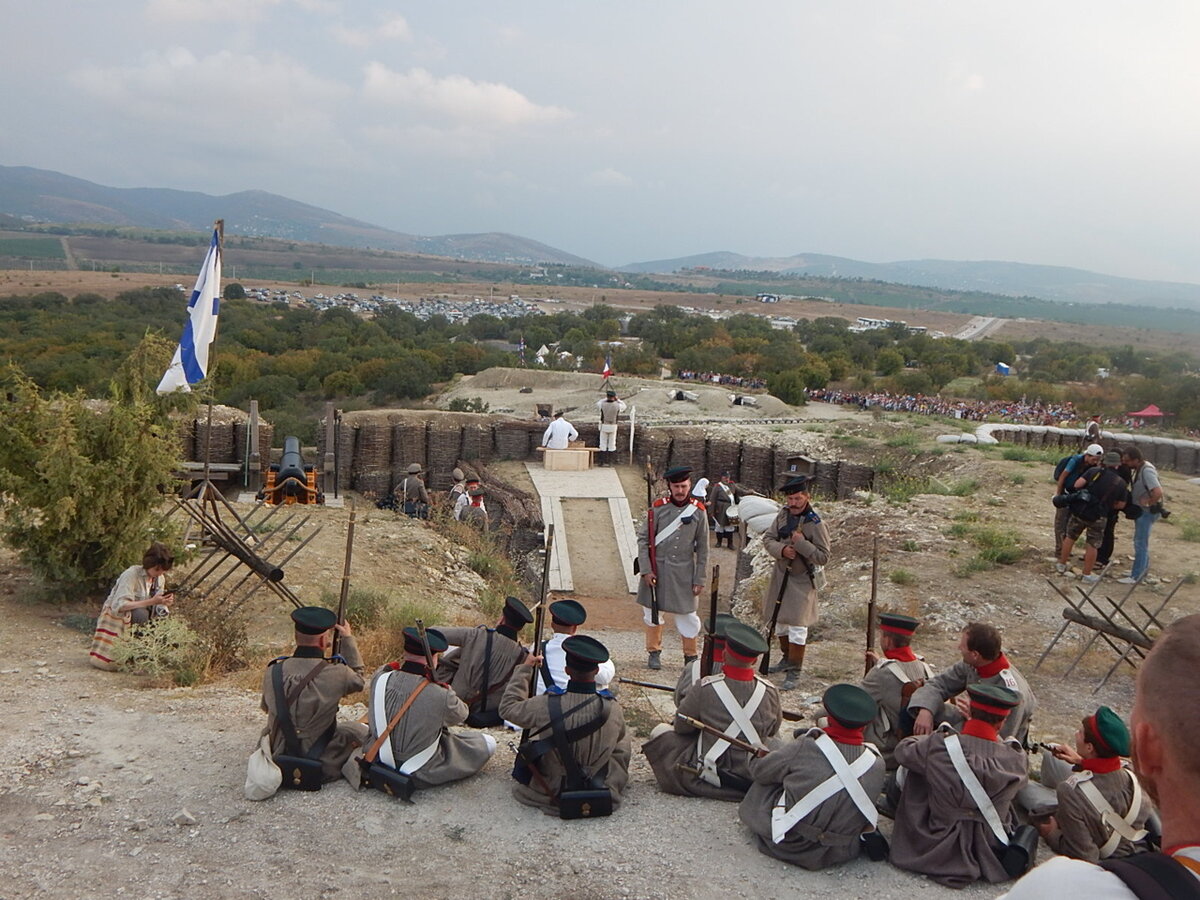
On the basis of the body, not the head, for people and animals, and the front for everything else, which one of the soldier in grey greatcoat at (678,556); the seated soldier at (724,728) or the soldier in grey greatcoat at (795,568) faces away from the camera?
the seated soldier

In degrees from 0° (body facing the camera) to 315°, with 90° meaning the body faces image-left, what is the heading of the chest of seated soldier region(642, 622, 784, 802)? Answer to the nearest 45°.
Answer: approximately 180°

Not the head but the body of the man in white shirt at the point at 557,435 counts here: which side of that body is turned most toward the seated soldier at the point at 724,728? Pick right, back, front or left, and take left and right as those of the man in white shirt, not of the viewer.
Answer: back

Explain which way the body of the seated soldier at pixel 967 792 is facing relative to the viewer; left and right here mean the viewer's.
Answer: facing away from the viewer

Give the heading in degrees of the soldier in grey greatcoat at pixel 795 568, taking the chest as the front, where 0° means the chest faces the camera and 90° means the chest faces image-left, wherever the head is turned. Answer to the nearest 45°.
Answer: approximately 45°

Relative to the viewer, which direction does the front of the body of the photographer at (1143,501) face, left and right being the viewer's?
facing to the left of the viewer

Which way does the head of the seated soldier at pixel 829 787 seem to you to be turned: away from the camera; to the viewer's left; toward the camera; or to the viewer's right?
away from the camera

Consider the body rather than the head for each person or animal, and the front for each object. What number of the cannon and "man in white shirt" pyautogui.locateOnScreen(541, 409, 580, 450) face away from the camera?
2

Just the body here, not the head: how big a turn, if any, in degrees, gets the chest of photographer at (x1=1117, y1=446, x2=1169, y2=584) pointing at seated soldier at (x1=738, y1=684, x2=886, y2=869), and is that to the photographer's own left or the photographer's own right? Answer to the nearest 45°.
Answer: approximately 90° to the photographer's own left

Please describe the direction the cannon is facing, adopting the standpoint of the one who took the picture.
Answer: facing away from the viewer

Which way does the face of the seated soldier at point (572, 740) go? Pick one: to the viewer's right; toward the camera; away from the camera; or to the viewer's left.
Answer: away from the camera

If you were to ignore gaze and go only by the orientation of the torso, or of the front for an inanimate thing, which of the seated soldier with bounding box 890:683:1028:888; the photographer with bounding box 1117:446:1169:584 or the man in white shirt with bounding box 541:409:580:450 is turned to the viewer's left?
the photographer
